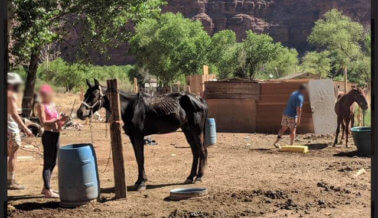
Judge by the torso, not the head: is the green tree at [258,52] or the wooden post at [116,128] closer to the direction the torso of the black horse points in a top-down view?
the wooden post

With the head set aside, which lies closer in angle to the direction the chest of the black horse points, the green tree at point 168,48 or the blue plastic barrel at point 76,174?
the blue plastic barrel

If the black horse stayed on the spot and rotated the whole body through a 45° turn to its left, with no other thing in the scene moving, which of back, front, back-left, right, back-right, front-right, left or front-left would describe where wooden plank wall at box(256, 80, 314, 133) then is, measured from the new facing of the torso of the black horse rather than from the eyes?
back

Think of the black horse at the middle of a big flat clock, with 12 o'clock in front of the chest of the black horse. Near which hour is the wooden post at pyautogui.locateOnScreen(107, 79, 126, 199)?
The wooden post is roughly at 10 o'clock from the black horse.

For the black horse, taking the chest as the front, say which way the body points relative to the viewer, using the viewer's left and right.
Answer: facing to the left of the viewer

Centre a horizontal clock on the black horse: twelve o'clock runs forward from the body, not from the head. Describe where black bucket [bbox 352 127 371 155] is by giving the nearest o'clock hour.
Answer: The black bucket is roughly at 5 o'clock from the black horse.

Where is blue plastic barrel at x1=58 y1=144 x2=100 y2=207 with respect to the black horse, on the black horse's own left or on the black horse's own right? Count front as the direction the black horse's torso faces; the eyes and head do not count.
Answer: on the black horse's own left

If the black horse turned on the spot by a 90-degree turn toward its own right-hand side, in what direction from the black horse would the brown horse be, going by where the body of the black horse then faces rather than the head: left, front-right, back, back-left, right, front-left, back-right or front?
front-right

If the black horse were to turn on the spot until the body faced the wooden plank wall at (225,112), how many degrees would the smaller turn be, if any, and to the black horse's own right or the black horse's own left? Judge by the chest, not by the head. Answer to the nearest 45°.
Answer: approximately 90° to the black horse's own right

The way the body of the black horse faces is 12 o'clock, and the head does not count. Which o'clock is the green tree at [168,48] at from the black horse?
The green tree is roughly at 3 o'clock from the black horse.
